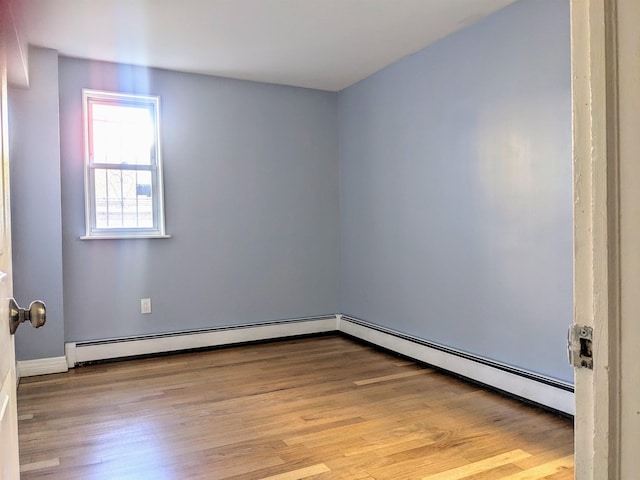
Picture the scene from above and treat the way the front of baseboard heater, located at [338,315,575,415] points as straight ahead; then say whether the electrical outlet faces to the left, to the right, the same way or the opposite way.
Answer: to the left

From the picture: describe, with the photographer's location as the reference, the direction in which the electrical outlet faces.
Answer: facing the viewer

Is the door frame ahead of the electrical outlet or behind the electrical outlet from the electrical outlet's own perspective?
ahead

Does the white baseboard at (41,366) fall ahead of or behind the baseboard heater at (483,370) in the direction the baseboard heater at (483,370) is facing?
ahead

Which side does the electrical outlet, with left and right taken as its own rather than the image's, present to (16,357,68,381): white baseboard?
right

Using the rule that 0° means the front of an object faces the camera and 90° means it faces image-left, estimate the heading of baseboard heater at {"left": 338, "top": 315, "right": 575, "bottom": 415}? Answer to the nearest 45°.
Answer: approximately 45°

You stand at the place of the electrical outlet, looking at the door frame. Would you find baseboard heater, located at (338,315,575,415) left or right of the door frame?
left

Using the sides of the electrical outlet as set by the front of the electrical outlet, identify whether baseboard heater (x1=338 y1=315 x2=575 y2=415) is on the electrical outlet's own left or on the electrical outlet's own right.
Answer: on the electrical outlet's own left

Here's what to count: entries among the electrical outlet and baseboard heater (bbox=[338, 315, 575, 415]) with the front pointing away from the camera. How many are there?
0

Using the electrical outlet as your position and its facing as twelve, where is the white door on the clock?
The white door is roughly at 12 o'clock from the electrical outlet.

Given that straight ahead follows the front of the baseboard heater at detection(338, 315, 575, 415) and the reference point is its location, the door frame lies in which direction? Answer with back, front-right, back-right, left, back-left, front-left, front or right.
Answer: front-left

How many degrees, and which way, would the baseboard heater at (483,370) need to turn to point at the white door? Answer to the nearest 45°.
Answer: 0° — it already faces it
